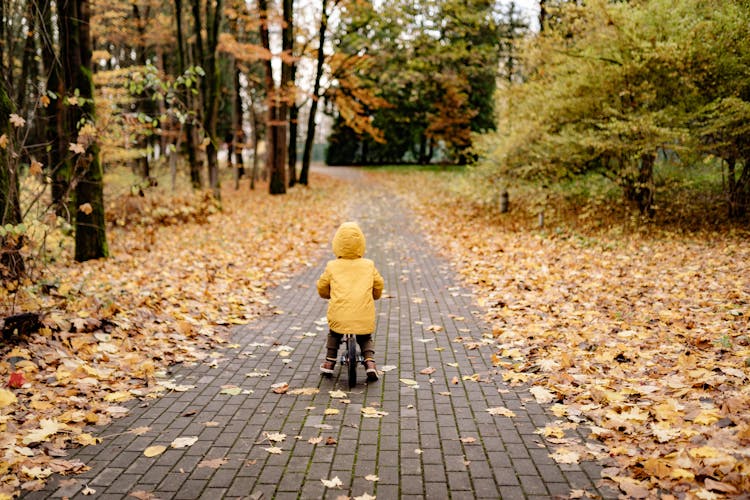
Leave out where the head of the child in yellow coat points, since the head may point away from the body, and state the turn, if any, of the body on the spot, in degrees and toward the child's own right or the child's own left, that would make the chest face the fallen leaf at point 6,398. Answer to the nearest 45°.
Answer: approximately 90° to the child's own left

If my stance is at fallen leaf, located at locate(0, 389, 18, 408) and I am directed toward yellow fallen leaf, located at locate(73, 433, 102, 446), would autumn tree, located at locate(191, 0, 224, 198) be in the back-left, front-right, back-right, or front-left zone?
back-left

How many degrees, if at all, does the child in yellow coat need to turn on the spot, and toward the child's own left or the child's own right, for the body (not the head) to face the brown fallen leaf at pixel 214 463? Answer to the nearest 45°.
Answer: approximately 135° to the child's own left

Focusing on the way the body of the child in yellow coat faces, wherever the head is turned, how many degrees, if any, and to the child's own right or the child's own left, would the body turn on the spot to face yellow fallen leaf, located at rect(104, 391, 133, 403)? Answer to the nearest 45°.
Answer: approximately 90° to the child's own left

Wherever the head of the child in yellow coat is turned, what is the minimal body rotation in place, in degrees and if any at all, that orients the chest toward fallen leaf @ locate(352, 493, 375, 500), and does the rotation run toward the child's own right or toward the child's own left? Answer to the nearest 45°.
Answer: approximately 180°

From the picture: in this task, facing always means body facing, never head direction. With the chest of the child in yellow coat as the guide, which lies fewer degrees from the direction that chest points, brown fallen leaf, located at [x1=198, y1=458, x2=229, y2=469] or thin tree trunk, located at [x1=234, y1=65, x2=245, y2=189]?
the thin tree trunk

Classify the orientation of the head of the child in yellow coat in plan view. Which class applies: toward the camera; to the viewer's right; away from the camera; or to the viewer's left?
away from the camera

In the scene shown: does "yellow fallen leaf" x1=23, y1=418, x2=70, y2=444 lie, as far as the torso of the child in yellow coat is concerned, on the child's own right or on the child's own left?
on the child's own left

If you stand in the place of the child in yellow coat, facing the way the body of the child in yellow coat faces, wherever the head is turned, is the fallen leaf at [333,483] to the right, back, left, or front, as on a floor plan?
back

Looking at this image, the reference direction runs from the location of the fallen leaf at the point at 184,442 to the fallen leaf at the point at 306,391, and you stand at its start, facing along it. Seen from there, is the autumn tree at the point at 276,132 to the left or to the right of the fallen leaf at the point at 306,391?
left

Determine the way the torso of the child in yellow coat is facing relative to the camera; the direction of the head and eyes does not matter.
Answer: away from the camera

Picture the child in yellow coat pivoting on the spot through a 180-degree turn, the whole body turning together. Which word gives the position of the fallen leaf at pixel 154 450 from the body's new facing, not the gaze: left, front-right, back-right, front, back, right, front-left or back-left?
front-right

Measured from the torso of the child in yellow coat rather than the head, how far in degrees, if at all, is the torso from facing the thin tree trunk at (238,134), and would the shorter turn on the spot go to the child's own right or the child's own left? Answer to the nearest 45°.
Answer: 0° — they already face it
